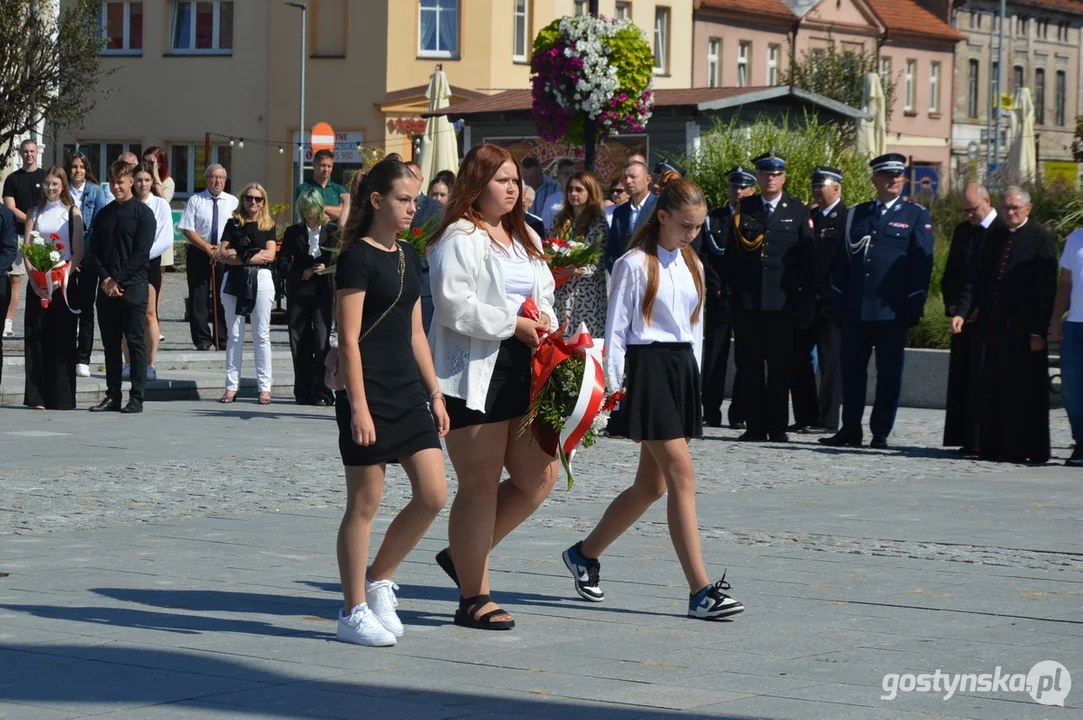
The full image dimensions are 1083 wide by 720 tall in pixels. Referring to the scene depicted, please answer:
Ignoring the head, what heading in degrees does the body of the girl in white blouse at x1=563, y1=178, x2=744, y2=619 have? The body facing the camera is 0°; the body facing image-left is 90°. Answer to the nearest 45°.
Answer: approximately 315°

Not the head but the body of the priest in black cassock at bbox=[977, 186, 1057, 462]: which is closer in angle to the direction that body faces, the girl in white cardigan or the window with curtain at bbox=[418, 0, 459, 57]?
the girl in white cardigan

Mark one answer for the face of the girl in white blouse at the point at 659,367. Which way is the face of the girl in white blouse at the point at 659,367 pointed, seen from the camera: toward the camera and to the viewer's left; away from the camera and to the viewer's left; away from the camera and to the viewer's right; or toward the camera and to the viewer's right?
toward the camera and to the viewer's right

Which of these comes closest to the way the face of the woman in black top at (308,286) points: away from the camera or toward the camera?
toward the camera

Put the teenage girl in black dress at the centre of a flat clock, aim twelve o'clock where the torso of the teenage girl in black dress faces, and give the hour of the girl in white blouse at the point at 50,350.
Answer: The girl in white blouse is roughly at 7 o'clock from the teenage girl in black dress.

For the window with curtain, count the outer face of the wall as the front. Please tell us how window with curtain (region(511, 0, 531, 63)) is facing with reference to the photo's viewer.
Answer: facing the viewer and to the right of the viewer

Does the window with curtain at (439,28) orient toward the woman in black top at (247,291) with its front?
yes

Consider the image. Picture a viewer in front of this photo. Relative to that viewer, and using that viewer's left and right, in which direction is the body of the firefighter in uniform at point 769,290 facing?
facing the viewer

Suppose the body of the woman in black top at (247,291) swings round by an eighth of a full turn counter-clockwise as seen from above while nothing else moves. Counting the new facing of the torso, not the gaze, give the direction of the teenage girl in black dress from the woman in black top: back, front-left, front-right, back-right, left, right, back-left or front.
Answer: front-right

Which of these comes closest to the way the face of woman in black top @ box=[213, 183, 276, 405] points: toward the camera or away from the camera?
toward the camera

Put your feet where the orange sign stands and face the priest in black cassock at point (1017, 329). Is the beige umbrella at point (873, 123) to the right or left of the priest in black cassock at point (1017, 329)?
left

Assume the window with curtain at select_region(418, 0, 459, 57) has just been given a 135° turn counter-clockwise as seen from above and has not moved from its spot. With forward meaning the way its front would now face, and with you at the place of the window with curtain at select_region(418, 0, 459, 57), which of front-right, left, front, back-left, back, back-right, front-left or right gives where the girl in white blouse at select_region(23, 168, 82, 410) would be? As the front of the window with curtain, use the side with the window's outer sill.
back-right

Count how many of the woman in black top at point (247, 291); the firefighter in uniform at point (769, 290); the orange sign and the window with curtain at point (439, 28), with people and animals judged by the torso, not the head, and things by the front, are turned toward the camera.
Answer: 4

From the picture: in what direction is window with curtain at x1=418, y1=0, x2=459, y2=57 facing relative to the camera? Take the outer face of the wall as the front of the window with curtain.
toward the camera
